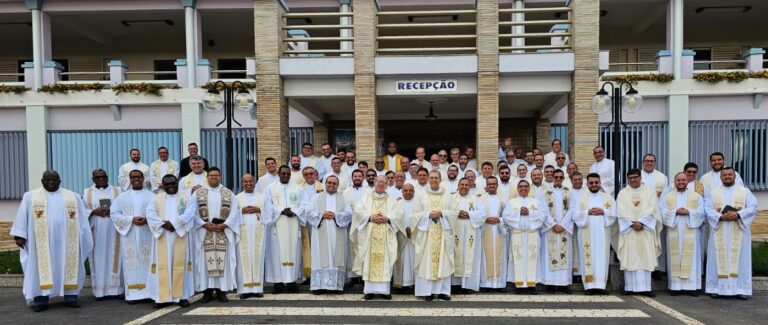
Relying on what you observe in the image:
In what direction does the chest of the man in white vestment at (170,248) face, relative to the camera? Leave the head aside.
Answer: toward the camera

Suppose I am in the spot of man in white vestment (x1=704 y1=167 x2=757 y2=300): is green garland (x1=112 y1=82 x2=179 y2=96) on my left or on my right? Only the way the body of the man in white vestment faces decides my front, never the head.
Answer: on my right

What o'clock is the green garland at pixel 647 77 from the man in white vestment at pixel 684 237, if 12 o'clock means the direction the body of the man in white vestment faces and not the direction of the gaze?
The green garland is roughly at 6 o'clock from the man in white vestment.

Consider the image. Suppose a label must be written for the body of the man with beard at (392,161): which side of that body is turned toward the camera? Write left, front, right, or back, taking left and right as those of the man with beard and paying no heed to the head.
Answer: front

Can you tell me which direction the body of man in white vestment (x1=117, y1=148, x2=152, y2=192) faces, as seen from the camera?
toward the camera

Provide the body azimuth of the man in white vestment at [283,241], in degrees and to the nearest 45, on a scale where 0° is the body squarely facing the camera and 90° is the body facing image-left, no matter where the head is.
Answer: approximately 0°

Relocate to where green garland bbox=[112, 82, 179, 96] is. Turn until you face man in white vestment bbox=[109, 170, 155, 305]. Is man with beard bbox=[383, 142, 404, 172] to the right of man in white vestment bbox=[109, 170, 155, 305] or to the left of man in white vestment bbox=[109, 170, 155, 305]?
left

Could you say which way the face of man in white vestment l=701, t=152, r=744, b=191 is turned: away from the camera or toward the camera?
toward the camera

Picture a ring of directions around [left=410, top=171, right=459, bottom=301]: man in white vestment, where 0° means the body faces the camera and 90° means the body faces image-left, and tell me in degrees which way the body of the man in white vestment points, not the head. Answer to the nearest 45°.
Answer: approximately 0°

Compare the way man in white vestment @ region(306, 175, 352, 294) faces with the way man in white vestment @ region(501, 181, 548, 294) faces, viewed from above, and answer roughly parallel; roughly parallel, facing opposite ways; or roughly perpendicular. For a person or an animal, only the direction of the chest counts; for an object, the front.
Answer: roughly parallel

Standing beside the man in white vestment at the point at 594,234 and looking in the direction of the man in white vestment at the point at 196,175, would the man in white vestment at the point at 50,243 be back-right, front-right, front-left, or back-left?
front-left

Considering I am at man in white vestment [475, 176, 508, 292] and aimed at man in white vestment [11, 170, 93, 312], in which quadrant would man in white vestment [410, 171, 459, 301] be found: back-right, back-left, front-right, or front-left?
front-left

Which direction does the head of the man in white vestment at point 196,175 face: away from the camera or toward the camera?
toward the camera

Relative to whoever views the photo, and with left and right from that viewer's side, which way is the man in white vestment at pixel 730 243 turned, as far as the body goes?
facing the viewer
